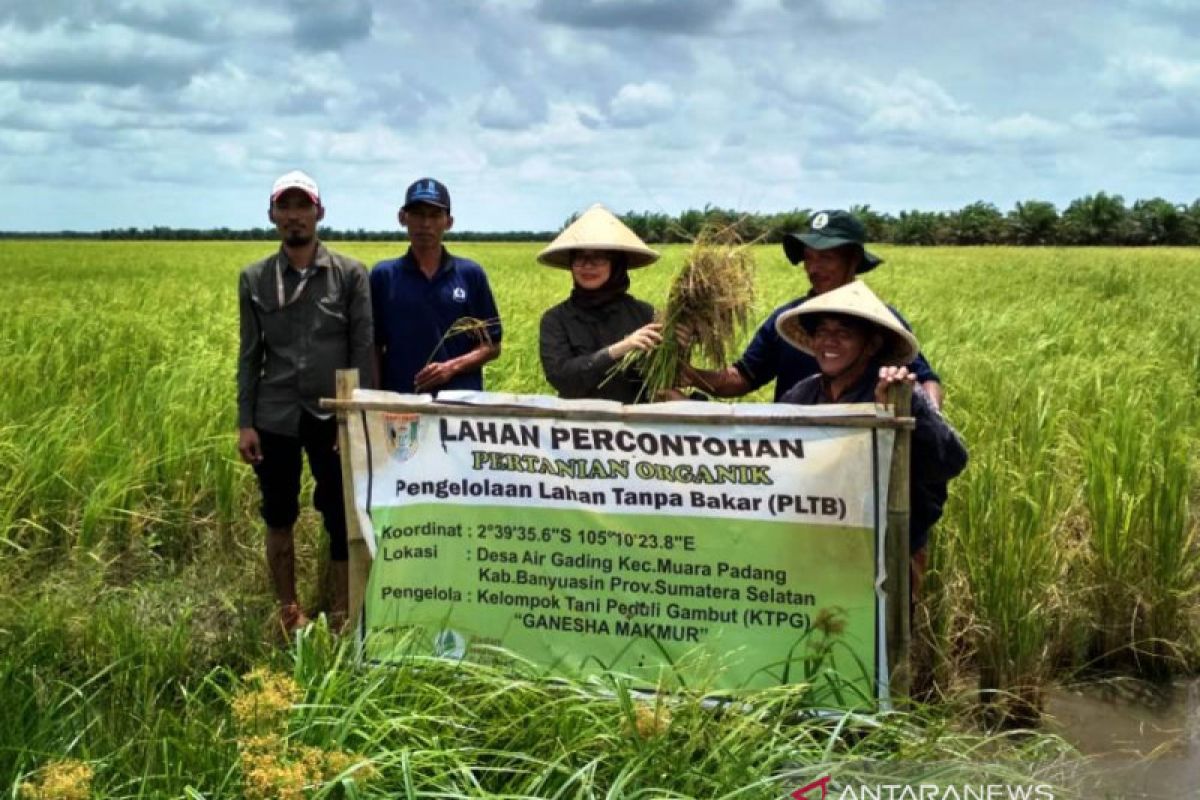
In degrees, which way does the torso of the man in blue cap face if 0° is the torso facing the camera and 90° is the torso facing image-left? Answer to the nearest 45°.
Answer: approximately 0°

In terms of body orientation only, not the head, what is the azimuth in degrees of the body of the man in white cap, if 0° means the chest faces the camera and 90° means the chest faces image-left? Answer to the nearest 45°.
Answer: approximately 0°

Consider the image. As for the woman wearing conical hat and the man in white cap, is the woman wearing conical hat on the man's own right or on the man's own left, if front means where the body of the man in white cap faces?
on the man's own left

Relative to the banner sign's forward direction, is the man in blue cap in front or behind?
behind

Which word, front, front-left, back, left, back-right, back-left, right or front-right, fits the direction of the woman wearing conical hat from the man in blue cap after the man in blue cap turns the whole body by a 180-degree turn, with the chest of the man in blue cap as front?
back-right

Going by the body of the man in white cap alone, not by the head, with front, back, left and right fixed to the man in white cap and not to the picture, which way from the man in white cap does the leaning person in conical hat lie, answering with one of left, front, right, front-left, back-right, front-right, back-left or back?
front-left

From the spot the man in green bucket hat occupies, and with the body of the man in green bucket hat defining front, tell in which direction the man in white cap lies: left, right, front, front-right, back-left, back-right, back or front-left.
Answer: front-right

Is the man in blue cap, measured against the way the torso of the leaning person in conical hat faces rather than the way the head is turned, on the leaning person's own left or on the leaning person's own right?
on the leaning person's own right

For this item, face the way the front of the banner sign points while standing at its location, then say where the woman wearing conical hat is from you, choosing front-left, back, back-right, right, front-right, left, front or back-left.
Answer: back

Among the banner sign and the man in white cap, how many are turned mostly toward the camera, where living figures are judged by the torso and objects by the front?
2
